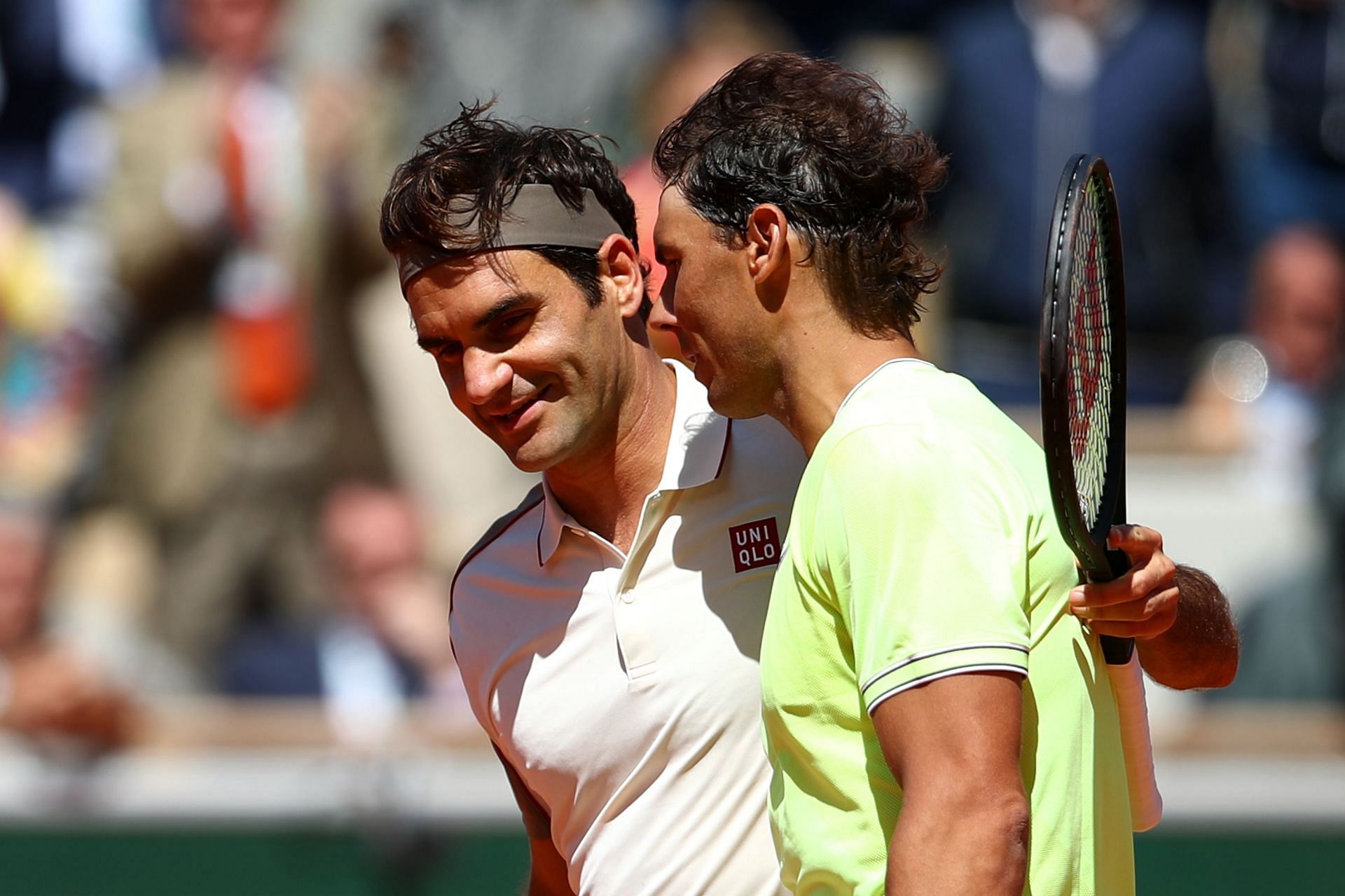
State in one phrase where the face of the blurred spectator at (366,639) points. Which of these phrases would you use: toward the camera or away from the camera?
toward the camera

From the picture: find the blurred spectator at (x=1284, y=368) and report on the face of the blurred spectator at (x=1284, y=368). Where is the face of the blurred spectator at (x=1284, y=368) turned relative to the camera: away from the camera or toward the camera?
toward the camera

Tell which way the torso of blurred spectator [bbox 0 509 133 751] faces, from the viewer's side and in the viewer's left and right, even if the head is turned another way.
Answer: facing the viewer

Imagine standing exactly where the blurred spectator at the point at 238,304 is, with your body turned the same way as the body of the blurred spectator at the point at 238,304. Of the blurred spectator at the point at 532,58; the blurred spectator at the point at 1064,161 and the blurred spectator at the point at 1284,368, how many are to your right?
0

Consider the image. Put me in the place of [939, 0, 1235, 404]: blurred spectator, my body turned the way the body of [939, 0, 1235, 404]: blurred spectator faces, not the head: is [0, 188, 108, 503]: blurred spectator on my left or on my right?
on my right

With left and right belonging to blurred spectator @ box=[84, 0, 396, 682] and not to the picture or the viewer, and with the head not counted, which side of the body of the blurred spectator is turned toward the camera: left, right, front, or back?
front

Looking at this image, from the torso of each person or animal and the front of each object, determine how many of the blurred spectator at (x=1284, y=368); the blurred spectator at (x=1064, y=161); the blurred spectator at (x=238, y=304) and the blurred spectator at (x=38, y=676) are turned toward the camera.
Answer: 4

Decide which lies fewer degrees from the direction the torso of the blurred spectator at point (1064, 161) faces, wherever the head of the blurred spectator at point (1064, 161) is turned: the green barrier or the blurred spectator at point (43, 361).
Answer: the green barrier

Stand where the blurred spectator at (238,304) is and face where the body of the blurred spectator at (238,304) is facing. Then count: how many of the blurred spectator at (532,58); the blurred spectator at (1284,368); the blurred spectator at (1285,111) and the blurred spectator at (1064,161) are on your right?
0

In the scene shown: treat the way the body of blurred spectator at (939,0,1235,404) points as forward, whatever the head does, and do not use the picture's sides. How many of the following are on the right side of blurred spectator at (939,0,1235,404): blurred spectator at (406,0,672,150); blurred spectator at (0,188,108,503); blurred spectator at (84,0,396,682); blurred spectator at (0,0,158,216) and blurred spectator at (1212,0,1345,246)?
4

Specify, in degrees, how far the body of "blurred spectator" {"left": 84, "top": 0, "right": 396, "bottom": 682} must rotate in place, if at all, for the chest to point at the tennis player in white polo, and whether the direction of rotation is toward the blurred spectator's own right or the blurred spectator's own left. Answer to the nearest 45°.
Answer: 0° — they already face them

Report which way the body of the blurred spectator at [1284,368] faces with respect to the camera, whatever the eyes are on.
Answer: toward the camera

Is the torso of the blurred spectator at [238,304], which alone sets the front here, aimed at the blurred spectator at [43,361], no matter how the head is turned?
no

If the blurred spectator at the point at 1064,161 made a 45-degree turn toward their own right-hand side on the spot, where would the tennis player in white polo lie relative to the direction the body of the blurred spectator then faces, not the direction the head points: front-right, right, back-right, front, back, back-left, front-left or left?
front-left
